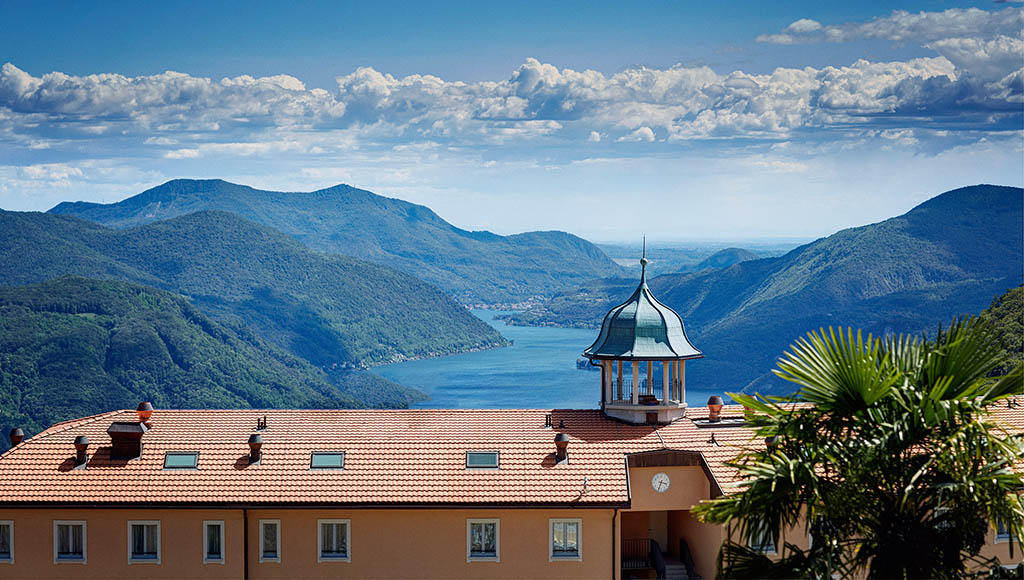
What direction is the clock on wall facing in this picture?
toward the camera

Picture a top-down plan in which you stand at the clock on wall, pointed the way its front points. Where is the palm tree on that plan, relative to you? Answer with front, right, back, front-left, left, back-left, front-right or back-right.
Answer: front
